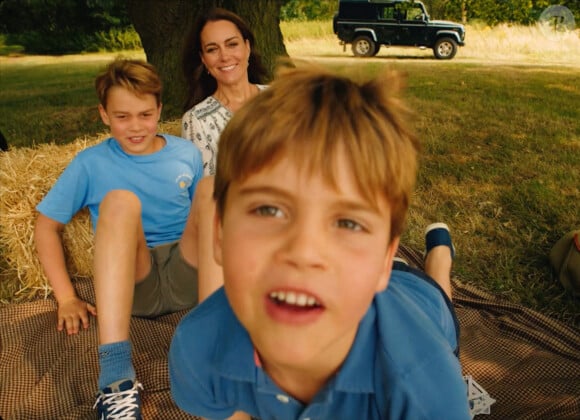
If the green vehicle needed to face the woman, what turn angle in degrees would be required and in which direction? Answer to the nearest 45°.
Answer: approximately 90° to its right

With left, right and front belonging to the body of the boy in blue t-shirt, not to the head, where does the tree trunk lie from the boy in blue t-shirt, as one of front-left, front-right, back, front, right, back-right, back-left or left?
back

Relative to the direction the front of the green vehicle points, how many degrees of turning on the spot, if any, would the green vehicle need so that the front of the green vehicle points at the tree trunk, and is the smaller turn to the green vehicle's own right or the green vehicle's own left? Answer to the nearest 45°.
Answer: approximately 90° to the green vehicle's own right

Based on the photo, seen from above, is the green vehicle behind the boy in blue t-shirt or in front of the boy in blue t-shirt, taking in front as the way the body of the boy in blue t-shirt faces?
behind

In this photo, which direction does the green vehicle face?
to the viewer's right

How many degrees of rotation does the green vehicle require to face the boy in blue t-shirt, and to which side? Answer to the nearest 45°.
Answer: approximately 90° to its right

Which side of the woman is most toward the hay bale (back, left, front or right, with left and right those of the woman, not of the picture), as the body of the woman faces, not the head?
right

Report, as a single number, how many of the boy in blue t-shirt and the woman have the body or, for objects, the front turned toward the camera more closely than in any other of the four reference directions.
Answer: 2

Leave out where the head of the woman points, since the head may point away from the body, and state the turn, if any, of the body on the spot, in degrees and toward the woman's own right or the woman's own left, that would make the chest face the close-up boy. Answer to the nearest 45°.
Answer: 0° — they already face them

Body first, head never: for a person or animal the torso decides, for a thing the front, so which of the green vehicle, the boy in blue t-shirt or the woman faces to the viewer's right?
the green vehicle
